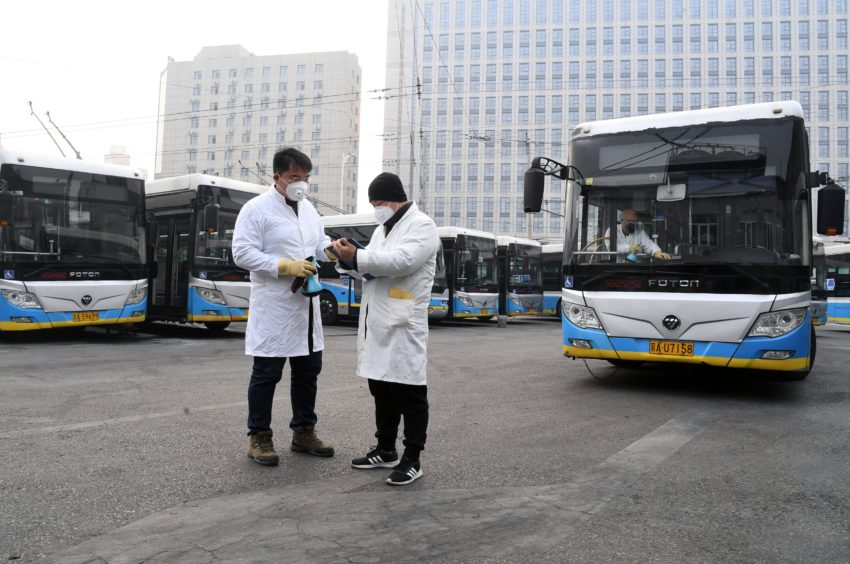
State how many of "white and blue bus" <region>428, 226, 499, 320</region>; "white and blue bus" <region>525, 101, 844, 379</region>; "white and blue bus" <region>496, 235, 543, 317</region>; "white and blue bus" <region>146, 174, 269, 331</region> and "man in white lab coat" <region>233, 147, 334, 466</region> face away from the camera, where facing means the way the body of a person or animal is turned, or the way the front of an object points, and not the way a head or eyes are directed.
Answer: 0

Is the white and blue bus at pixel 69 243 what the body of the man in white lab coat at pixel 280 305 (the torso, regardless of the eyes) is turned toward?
no

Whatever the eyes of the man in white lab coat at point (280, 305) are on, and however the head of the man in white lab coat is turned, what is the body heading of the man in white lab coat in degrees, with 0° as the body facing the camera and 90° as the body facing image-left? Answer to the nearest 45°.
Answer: approximately 315°

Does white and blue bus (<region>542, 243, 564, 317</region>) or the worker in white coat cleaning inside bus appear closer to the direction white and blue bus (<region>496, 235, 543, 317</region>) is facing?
the worker in white coat cleaning inside bus

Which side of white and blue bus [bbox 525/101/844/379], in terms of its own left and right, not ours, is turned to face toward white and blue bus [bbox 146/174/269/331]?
right

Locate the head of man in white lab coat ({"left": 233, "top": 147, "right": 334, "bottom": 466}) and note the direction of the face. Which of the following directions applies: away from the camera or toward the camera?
toward the camera

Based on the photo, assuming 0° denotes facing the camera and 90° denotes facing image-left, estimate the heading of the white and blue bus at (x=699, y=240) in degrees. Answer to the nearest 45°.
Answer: approximately 0°

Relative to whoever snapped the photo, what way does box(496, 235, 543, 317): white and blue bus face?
facing the viewer and to the right of the viewer

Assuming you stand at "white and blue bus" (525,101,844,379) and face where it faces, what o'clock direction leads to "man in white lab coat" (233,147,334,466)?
The man in white lab coat is roughly at 1 o'clock from the white and blue bus.

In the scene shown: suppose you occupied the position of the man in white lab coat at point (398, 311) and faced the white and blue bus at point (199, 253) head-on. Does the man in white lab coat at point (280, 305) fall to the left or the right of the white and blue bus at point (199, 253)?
left

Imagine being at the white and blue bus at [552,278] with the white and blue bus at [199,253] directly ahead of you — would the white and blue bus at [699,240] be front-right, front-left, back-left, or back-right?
front-left

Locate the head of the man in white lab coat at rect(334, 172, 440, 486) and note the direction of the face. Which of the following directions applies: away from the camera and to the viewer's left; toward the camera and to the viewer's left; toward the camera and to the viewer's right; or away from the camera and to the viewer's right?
toward the camera and to the viewer's left

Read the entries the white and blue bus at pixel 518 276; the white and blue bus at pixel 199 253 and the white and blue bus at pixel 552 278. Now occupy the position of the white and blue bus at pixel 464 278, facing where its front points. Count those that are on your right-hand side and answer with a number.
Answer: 1

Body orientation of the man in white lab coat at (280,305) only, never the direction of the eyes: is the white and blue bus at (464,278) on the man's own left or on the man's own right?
on the man's own left

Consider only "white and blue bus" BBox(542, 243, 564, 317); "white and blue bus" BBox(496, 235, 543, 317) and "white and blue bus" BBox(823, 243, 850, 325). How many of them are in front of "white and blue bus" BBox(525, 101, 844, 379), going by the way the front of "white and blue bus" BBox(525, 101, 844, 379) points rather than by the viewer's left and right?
0

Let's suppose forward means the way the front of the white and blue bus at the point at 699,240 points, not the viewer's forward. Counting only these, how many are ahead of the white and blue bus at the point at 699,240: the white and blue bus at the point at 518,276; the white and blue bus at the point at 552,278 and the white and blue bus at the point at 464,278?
0

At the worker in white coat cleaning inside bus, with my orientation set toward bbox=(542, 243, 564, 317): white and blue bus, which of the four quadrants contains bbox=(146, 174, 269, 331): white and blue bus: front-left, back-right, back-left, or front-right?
front-left

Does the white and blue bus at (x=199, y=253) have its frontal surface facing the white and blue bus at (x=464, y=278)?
no

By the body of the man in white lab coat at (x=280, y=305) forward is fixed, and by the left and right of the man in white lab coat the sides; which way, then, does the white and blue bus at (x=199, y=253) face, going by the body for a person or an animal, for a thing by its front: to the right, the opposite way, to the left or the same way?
the same way
